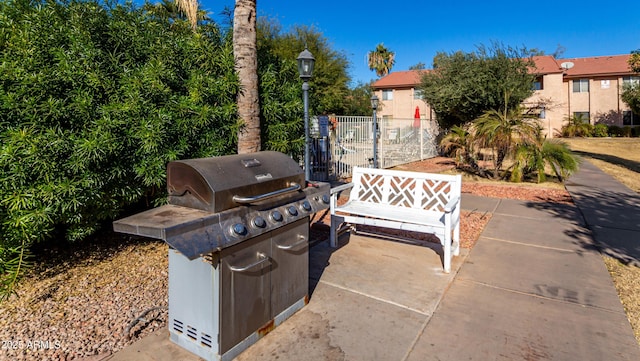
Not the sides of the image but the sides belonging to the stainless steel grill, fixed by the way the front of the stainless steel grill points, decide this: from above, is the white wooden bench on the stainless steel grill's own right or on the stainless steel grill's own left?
on the stainless steel grill's own left

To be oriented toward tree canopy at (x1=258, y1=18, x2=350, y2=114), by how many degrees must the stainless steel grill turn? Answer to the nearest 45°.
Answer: approximately 135° to its left

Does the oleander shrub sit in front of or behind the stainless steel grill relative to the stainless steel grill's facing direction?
behind
